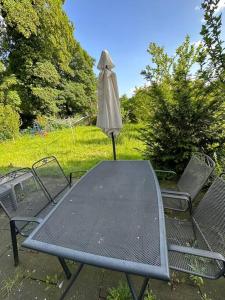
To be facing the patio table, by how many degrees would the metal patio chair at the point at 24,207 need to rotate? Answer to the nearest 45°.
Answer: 0° — it already faces it

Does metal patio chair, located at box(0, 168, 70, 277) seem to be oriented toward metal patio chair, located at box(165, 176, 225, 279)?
yes

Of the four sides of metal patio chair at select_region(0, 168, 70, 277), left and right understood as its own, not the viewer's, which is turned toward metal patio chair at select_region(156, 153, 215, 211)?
front

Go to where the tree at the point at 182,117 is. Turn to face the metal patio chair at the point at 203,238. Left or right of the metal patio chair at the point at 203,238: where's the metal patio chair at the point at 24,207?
right

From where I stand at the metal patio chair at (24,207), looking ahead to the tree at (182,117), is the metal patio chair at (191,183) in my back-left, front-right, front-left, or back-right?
front-right

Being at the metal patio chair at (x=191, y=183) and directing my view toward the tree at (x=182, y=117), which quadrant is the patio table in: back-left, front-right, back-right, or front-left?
back-left

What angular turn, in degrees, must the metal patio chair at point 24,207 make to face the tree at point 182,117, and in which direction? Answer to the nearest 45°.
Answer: approximately 45° to its left

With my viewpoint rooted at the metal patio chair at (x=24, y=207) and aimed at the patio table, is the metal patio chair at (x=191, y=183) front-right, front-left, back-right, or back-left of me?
front-left
